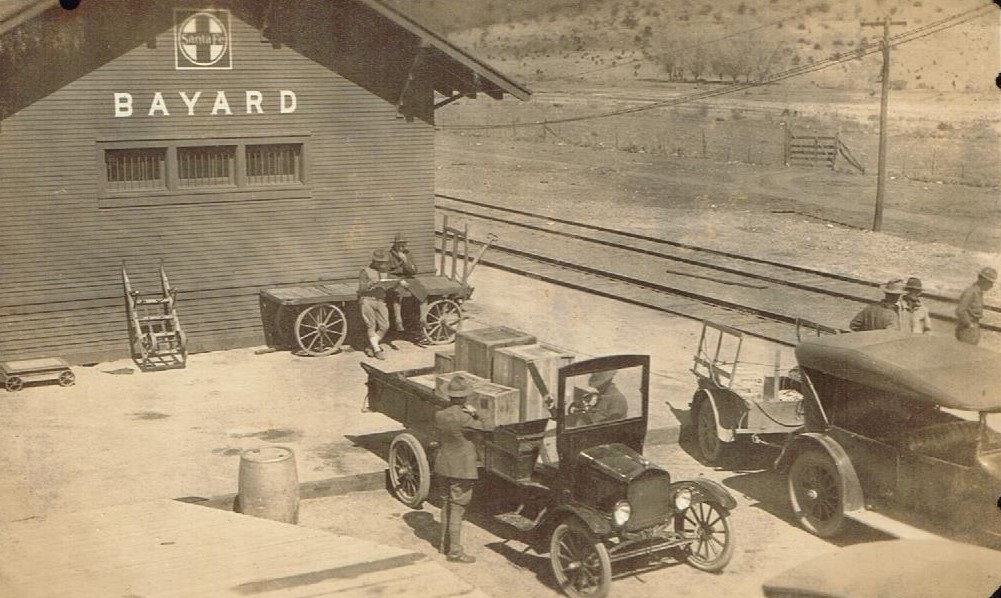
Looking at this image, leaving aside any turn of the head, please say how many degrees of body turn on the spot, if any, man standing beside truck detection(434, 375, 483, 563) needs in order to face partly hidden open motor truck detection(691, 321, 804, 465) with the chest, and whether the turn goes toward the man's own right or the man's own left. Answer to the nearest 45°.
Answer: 0° — they already face it

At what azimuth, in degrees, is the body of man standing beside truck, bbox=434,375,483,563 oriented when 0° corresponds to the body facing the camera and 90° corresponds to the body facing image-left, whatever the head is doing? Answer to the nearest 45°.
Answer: approximately 225°

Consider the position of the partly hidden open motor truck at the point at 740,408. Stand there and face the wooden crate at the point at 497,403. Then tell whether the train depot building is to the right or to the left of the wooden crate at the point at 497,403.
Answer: right

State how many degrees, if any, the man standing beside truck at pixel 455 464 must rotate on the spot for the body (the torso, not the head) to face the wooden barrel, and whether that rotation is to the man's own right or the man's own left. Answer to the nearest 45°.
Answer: approximately 135° to the man's own left

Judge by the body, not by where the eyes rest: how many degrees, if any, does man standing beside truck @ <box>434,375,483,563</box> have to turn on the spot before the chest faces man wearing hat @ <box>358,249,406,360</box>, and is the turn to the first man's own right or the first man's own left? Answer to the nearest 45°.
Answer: approximately 45° to the first man's own left

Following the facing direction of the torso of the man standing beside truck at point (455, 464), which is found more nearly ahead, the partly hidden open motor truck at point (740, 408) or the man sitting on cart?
the partly hidden open motor truck
